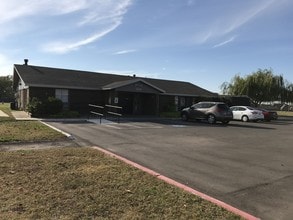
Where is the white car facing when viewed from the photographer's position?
facing away from the viewer and to the left of the viewer

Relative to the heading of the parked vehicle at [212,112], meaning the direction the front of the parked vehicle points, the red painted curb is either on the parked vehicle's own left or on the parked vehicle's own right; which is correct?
on the parked vehicle's own left

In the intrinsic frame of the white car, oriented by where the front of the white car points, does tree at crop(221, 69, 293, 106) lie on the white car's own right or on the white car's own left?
on the white car's own right

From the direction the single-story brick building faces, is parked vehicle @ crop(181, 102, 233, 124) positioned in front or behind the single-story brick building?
in front

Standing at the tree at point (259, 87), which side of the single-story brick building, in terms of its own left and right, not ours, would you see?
left

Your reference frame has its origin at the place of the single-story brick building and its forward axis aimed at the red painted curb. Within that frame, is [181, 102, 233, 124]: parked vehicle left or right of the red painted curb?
left

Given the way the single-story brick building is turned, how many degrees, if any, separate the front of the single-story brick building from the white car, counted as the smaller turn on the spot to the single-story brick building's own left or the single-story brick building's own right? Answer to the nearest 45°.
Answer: approximately 45° to the single-story brick building's own left

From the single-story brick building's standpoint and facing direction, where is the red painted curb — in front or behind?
in front

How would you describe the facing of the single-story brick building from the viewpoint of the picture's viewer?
facing the viewer and to the right of the viewer

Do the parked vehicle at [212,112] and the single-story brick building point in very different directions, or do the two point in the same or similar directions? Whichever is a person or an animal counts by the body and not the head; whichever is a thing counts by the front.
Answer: very different directions

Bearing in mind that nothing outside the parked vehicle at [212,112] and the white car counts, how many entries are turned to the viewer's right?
0

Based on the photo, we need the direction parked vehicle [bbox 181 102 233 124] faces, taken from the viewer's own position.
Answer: facing away from the viewer and to the left of the viewer

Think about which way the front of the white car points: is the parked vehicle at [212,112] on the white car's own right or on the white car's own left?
on the white car's own left
